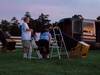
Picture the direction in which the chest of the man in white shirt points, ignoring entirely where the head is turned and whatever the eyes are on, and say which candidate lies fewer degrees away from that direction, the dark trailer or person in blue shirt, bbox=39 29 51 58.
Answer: the person in blue shirt

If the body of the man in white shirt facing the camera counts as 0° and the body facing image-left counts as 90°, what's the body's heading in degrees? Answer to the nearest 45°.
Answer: approximately 270°

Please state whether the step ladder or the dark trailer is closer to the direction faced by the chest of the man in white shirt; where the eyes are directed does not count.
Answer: the step ladder

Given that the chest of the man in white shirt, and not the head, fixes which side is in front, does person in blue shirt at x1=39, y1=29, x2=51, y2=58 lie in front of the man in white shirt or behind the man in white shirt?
in front

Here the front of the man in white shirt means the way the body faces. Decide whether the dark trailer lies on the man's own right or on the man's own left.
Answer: on the man's own left

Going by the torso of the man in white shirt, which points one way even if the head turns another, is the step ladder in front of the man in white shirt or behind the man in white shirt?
in front

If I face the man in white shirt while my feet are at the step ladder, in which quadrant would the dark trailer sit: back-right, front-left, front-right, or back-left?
back-right
